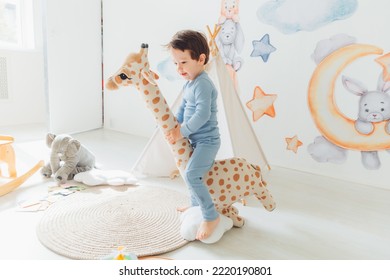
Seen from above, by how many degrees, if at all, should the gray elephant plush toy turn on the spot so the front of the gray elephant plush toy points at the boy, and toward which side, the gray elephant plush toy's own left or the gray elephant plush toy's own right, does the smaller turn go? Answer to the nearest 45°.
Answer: approximately 90° to the gray elephant plush toy's own left

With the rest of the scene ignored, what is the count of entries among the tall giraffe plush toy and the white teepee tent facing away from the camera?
0

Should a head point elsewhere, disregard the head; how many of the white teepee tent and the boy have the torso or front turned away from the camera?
0

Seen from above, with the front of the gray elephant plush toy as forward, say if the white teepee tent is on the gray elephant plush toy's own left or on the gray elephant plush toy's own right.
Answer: on the gray elephant plush toy's own left

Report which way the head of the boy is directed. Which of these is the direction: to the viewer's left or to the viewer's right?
to the viewer's left

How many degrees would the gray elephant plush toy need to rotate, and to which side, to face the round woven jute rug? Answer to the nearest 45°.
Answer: approximately 45° to its left

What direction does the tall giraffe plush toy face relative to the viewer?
to the viewer's left

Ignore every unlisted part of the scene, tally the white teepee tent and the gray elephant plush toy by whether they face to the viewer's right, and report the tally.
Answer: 0

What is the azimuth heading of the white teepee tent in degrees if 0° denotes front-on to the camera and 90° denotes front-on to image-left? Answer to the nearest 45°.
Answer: approximately 45°

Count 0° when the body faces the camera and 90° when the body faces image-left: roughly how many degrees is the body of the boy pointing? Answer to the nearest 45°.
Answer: approximately 90°

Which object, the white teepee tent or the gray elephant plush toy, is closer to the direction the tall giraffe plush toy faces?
the gray elephant plush toy

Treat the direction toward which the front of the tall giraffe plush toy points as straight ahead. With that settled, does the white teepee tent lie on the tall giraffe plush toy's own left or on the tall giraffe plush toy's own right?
on the tall giraffe plush toy's own right
